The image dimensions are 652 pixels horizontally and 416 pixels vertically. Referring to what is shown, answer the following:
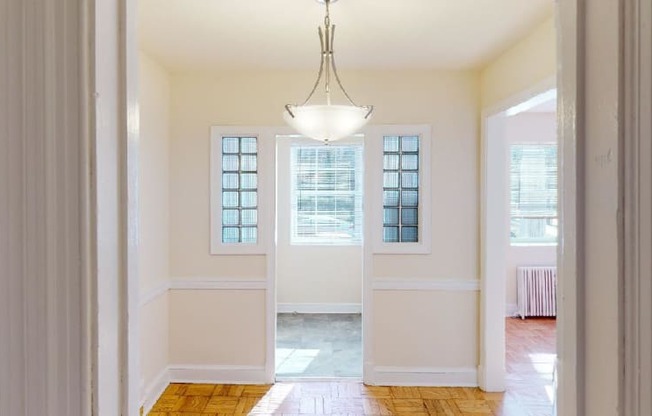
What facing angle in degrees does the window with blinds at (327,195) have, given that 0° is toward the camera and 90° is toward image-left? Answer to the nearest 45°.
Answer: approximately 0°

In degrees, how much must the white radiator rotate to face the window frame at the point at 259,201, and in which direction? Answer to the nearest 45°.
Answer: approximately 45° to its right

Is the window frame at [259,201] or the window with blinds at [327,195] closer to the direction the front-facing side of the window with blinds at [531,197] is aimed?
the window frame

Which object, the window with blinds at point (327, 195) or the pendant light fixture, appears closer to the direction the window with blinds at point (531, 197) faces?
the pendant light fixture

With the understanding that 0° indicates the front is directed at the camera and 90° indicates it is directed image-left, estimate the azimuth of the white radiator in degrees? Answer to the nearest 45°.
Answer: approximately 0°

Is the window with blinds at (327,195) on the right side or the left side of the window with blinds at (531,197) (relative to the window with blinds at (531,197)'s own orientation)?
on its right

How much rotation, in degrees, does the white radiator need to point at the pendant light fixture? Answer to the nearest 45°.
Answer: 0° — it already faces it
